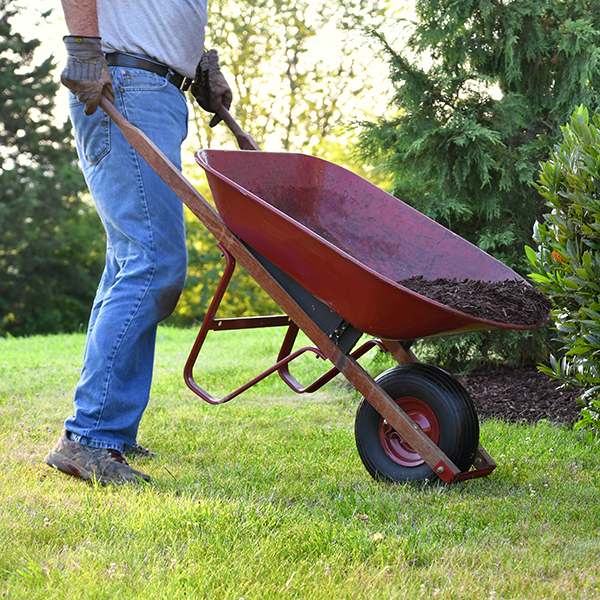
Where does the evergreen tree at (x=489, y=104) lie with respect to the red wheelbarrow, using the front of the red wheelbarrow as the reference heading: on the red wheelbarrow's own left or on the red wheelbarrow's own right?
on the red wheelbarrow's own left

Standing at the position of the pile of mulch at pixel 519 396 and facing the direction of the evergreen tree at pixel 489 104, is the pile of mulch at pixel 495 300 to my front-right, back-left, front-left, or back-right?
back-left

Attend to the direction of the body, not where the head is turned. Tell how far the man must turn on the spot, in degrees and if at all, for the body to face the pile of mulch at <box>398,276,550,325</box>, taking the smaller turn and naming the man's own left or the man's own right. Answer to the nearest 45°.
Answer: approximately 45° to the man's own right

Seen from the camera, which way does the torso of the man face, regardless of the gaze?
to the viewer's right

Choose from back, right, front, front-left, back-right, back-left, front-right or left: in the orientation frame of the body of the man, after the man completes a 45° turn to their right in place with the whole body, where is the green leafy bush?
front-left

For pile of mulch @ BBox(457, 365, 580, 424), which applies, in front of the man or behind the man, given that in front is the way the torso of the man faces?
in front
